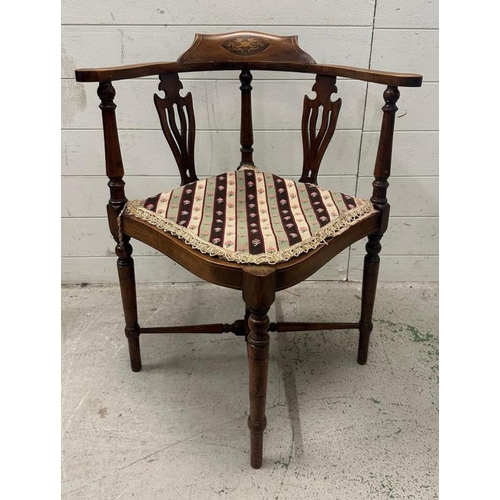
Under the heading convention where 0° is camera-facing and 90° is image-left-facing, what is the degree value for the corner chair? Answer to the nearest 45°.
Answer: approximately 0°
